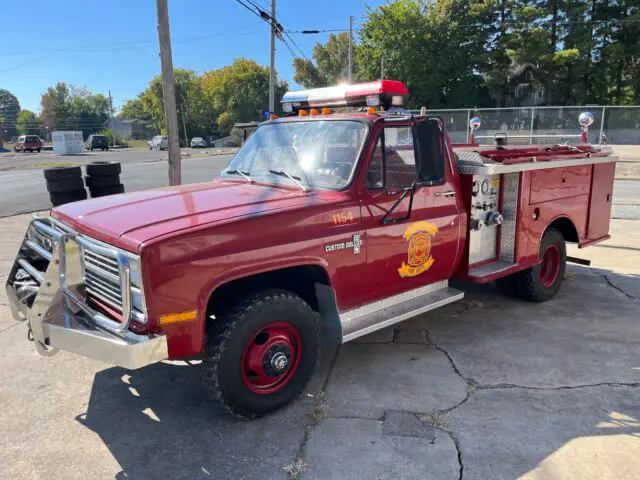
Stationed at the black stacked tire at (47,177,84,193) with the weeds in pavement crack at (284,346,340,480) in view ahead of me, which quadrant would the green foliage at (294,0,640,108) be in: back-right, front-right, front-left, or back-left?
back-left

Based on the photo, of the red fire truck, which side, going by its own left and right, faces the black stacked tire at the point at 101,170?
right

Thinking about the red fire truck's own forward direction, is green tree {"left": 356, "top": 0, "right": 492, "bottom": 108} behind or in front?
behind

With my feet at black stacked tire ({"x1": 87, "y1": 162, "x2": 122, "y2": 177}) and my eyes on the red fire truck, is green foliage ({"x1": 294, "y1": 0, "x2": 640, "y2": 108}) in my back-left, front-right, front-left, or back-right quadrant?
back-left

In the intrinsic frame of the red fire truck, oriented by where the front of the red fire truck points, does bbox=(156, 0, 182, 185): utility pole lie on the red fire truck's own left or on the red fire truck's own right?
on the red fire truck's own right

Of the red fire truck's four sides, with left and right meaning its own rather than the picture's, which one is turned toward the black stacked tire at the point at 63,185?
right

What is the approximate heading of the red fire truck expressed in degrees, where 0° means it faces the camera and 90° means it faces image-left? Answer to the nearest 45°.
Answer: approximately 45°

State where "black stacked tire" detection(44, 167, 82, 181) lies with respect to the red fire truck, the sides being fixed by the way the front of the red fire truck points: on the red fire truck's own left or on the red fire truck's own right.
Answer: on the red fire truck's own right

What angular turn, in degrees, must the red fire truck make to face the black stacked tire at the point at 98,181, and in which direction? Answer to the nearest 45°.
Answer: approximately 90° to its right
